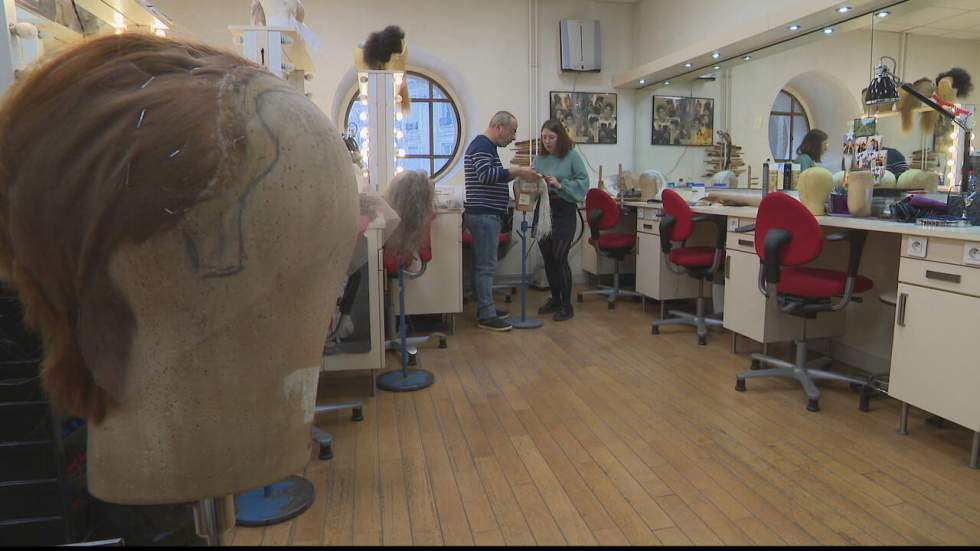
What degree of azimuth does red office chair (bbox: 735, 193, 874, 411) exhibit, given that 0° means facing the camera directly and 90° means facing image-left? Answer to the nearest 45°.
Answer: approximately 225°

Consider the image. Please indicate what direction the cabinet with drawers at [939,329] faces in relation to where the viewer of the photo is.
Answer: facing the viewer and to the left of the viewer

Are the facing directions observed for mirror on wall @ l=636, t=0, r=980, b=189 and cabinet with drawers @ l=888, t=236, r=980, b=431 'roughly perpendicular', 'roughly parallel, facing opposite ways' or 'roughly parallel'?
roughly parallel

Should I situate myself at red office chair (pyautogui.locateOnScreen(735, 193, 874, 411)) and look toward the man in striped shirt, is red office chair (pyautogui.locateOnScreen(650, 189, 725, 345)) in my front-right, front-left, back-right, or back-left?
front-right

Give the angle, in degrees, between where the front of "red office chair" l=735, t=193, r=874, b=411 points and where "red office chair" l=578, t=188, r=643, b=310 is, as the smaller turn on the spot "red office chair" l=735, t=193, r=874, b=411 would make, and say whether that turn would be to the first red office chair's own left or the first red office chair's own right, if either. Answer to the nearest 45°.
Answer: approximately 90° to the first red office chair's own left

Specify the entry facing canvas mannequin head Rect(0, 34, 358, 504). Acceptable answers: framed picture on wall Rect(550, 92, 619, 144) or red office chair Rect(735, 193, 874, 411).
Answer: the framed picture on wall

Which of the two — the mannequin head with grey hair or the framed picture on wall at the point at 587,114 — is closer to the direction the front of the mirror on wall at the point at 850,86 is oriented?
the mannequin head with grey hair

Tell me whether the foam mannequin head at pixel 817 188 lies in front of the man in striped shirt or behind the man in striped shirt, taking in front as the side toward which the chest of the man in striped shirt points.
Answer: in front

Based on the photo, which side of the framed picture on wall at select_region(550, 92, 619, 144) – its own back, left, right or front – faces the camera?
front

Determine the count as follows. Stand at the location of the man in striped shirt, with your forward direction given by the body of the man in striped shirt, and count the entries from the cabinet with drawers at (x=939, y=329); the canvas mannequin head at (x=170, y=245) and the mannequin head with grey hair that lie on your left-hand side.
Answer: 0

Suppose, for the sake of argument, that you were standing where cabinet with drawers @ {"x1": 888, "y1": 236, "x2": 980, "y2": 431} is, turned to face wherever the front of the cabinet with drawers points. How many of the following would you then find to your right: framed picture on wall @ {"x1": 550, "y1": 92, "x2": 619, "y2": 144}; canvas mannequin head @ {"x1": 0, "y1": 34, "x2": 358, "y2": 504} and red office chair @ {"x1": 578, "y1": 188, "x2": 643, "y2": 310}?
2

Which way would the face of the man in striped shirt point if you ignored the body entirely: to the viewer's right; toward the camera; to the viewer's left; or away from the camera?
to the viewer's right

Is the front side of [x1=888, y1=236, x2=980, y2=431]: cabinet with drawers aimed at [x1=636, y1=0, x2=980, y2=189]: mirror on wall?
no

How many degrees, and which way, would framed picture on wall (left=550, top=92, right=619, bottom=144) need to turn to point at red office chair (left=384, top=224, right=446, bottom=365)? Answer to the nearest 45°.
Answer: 0° — it already faces it

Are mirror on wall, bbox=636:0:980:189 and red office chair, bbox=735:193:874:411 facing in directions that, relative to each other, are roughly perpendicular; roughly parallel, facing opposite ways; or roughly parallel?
roughly parallel, facing opposite ways

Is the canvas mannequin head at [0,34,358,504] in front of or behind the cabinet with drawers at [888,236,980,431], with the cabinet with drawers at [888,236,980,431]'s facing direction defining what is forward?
in front

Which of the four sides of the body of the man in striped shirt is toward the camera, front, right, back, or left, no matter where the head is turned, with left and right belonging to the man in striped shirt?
right

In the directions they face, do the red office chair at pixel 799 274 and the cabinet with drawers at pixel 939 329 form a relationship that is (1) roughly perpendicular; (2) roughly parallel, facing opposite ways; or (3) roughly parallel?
roughly parallel, facing opposite ways

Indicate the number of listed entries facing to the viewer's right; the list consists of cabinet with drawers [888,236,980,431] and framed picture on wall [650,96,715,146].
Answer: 0
